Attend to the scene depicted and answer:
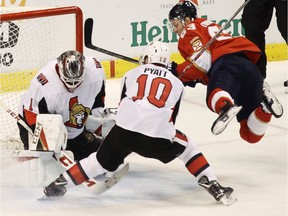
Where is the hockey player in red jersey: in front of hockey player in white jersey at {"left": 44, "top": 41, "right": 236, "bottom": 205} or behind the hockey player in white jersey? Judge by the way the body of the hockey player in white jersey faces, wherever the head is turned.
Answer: in front

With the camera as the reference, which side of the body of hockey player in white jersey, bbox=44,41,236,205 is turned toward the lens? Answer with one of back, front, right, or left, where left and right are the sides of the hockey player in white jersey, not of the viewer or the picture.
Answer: back

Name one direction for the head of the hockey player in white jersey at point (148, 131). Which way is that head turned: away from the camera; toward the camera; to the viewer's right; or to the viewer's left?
away from the camera

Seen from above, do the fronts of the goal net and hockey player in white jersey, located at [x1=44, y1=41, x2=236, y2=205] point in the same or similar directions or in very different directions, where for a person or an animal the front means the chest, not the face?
very different directions

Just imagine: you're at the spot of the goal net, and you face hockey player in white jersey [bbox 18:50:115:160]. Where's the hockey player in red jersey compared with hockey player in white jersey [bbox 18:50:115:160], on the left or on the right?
left

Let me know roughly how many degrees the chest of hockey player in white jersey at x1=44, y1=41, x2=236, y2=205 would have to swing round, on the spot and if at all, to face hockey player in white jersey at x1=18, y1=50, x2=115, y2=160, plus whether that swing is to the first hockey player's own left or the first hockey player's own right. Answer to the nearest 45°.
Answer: approximately 45° to the first hockey player's own left

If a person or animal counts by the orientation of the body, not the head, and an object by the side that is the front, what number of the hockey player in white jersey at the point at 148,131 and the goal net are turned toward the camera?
1

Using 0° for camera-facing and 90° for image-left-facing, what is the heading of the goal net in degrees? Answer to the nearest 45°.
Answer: approximately 0°
